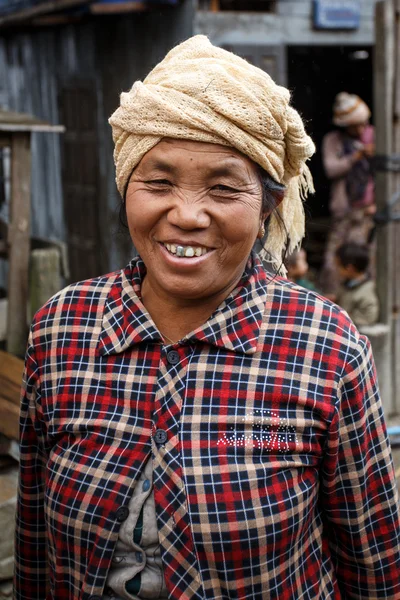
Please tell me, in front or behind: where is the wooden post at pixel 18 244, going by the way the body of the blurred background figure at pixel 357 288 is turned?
in front

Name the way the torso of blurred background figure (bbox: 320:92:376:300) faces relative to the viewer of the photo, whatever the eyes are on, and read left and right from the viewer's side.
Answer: facing the viewer and to the right of the viewer

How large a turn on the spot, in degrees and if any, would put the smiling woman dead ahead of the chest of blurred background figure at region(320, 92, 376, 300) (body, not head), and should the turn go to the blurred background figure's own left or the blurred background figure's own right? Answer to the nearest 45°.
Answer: approximately 45° to the blurred background figure's own right

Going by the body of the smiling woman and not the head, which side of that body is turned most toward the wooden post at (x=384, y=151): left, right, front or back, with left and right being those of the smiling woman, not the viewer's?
back

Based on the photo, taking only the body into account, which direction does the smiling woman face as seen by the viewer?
toward the camera
